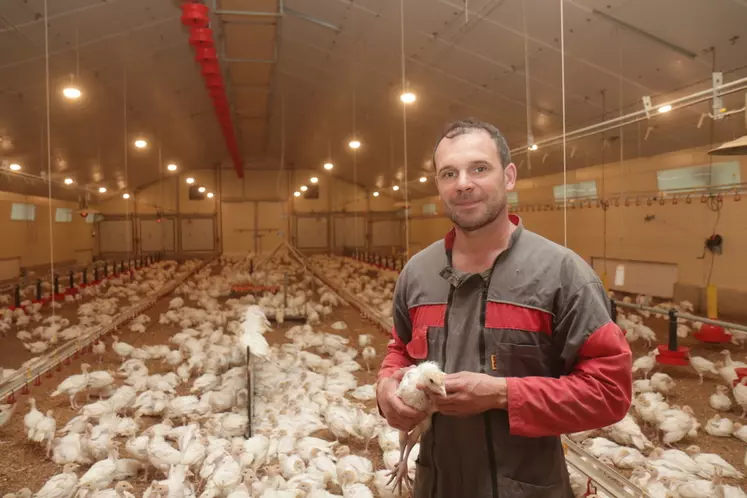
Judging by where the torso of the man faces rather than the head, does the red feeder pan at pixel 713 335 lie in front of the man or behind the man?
behind

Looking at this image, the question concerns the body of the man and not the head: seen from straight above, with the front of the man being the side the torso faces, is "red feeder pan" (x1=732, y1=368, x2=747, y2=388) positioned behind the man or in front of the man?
behind

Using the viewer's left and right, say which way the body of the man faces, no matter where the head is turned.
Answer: facing the viewer and to the left of the viewer

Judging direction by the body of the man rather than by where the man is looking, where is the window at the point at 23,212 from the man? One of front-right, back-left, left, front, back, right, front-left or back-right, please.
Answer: right

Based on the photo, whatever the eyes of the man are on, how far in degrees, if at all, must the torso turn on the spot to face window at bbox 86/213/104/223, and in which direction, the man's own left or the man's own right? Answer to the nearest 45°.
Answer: approximately 90° to the man's own right

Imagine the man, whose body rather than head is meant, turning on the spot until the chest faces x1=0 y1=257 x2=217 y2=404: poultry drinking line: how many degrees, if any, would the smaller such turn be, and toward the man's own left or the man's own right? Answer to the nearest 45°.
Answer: approximately 90° to the man's own right

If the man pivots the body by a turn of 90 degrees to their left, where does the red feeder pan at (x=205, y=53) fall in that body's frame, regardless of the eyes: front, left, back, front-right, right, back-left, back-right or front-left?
back
